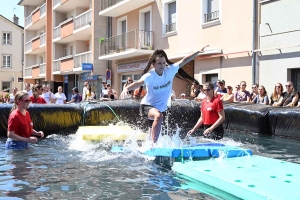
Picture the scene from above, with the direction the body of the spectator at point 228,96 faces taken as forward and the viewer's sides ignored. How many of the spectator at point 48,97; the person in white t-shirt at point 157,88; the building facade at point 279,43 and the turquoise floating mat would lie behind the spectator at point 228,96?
1

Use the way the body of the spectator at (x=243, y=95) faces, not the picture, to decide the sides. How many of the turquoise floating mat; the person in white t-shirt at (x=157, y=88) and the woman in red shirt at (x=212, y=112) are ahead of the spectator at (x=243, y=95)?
3

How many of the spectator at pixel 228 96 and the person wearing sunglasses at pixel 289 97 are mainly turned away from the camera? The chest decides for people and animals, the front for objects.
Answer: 0

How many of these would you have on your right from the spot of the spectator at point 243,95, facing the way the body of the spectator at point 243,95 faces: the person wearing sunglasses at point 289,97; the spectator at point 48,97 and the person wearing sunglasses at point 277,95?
1

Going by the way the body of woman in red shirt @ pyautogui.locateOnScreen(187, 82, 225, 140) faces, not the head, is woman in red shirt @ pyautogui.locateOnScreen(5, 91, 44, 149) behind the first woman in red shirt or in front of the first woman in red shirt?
in front

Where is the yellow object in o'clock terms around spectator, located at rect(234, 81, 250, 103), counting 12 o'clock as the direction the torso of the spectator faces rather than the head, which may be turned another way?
The yellow object is roughly at 1 o'clock from the spectator.

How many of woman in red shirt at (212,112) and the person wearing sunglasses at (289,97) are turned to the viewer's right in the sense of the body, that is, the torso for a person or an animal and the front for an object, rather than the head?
0

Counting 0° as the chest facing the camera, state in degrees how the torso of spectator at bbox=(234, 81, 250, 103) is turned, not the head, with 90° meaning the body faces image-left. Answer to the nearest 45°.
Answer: approximately 0°

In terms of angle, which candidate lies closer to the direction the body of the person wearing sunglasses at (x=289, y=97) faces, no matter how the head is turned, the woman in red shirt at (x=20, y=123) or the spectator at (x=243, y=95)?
the woman in red shirt

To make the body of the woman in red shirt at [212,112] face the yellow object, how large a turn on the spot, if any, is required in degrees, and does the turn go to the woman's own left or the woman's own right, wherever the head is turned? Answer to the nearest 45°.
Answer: approximately 45° to the woman's own right

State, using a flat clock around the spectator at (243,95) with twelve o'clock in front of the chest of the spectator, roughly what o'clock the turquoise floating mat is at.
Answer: The turquoise floating mat is roughly at 12 o'clock from the spectator.
